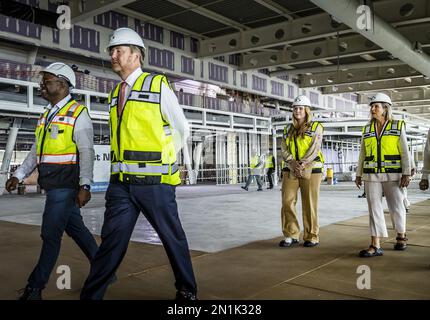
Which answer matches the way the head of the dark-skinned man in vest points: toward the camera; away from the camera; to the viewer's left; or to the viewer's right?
to the viewer's left

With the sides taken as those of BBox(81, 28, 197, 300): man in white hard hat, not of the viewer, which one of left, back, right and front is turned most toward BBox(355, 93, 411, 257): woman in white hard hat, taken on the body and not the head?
back

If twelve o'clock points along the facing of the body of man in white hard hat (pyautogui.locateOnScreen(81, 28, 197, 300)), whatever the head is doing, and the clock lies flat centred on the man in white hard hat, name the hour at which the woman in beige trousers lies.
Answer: The woman in beige trousers is roughly at 6 o'clock from the man in white hard hat.

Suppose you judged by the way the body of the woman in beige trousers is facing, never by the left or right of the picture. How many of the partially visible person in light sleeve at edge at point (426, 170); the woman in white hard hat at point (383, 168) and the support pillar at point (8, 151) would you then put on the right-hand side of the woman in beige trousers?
1

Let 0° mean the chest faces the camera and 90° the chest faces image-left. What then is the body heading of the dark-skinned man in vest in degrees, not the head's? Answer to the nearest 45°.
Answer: approximately 45°

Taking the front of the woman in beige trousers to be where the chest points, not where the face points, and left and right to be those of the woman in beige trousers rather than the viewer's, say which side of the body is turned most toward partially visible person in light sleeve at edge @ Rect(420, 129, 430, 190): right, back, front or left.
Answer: left
